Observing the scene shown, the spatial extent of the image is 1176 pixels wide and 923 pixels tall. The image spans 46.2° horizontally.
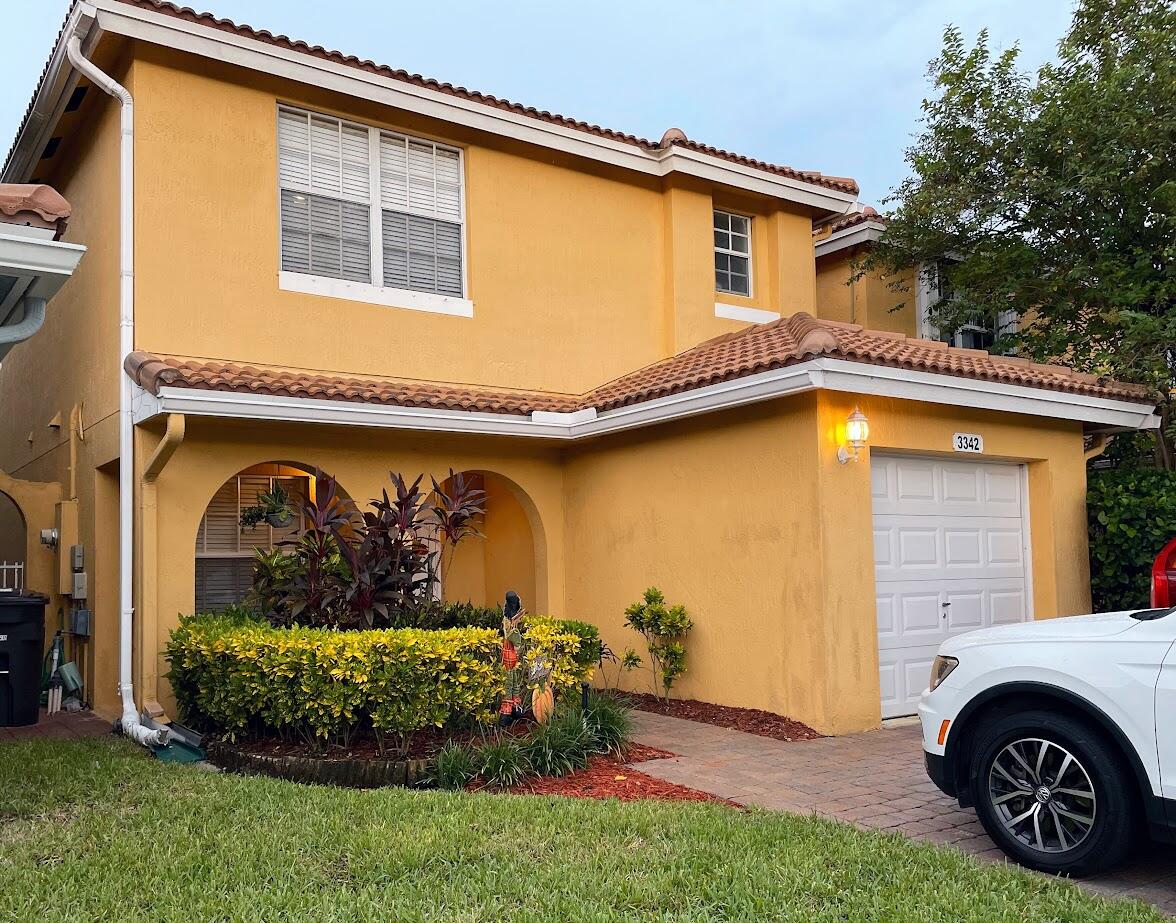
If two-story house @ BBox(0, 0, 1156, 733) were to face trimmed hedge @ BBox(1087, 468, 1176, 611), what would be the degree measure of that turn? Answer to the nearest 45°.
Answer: approximately 45° to its left

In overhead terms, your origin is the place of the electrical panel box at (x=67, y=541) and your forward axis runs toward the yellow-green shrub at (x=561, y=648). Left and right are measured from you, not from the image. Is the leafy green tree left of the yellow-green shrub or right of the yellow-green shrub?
left

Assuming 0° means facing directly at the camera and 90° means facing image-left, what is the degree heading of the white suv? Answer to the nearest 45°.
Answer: approximately 90°

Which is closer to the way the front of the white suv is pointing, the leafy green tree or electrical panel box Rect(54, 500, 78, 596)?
the electrical panel box

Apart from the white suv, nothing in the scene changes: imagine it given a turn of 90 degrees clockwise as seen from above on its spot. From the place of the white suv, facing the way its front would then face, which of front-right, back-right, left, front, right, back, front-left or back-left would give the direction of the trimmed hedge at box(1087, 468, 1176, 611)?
front

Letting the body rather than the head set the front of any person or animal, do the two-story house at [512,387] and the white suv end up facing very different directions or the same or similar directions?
very different directions

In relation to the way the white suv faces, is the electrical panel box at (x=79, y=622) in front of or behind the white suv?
in front

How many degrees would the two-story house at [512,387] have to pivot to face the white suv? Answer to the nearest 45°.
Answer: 0° — it already faces it

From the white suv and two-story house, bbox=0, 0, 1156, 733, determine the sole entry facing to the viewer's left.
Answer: the white suv

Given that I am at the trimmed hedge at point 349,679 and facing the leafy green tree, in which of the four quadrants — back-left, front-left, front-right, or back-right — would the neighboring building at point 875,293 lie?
front-left

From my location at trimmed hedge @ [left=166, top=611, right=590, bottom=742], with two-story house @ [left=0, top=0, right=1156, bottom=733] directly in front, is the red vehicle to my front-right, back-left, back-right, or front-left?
front-right

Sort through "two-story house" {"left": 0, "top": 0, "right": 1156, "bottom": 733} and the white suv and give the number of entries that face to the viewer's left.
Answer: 1

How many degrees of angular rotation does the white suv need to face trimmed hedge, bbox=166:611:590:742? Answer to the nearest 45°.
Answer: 0° — it already faces it

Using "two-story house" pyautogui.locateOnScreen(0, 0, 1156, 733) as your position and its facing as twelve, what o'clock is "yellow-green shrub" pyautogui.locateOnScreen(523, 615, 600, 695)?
The yellow-green shrub is roughly at 1 o'clock from the two-story house.

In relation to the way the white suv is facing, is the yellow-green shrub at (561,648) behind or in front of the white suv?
in front

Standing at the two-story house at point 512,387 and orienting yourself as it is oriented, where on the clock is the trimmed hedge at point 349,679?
The trimmed hedge is roughly at 2 o'clock from the two-story house.

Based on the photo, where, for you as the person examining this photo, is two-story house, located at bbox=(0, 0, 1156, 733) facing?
facing the viewer and to the right of the viewer
